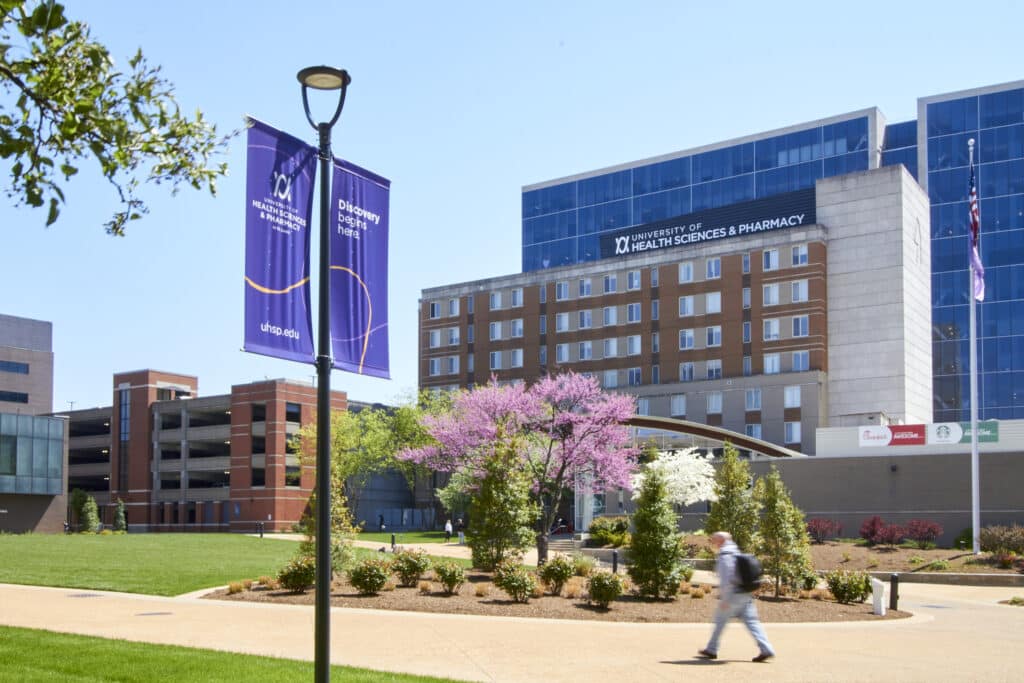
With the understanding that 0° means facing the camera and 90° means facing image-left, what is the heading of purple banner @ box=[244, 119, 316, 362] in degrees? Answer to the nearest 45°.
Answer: approximately 315°

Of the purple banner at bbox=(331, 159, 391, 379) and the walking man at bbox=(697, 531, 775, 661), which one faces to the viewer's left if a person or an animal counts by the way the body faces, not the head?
the walking man

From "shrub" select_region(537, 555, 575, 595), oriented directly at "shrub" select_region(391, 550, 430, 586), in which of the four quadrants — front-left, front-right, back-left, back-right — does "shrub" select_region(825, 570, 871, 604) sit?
back-right

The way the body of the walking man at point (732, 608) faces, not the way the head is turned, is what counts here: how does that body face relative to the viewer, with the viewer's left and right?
facing to the left of the viewer

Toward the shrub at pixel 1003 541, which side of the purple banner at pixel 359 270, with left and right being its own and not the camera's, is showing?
left

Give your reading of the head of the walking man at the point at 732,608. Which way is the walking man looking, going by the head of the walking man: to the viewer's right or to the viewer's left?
to the viewer's left

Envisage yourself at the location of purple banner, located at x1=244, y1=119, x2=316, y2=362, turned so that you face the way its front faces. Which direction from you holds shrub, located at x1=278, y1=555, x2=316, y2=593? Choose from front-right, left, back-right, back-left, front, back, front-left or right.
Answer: back-left

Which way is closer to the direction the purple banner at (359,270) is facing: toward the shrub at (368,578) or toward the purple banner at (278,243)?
the purple banner
